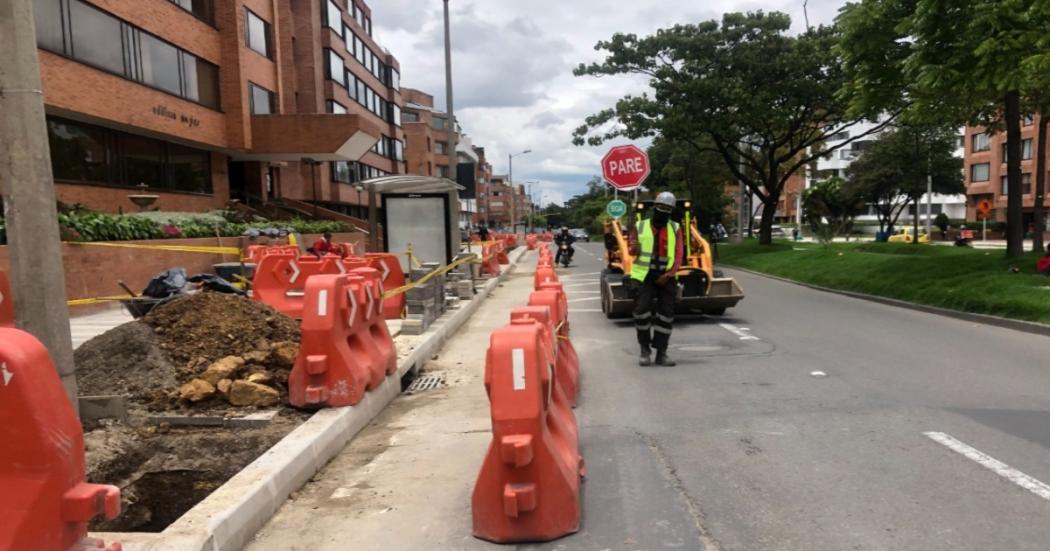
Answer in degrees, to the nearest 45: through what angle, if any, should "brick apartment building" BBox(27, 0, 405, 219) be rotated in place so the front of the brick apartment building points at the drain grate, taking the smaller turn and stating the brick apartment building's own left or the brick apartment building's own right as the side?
approximately 45° to the brick apartment building's own right

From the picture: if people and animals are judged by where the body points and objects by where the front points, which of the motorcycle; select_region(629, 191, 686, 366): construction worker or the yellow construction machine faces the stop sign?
the motorcycle

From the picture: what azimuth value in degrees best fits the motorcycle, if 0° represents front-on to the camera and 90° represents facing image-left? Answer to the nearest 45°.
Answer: approximately 0°

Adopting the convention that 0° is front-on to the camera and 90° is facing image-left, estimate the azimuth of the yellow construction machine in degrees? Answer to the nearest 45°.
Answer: approximately 0°

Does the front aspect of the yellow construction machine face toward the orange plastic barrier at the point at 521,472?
yes

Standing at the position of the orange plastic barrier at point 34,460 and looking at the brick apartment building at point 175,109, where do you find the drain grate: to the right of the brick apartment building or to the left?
right

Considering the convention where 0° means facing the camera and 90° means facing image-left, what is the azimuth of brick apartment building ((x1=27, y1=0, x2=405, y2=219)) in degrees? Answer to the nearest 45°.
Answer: approximately 315°

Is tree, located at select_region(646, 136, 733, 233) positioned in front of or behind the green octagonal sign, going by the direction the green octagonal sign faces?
behind
